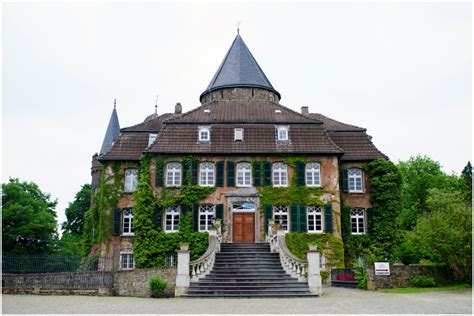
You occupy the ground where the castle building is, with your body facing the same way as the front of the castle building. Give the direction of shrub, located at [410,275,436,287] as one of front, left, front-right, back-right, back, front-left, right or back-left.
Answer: front-left

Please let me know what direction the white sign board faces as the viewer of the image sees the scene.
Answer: facing the viewer

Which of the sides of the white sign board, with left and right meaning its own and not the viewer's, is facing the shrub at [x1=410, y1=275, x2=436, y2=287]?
left

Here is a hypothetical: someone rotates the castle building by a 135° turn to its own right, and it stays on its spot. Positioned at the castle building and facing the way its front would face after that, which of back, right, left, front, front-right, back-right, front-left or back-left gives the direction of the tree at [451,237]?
back

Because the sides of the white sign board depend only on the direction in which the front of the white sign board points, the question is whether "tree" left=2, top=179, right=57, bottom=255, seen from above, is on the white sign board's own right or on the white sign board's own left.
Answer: on the white sign board's own right

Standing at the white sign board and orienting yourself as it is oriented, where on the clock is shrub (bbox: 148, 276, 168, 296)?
The shrub is roughly at 2 o'clock from the white sign board.

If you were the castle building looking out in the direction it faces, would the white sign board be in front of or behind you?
in front

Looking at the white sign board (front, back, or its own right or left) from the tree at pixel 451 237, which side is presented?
left

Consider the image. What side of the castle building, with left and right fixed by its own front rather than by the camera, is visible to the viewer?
front

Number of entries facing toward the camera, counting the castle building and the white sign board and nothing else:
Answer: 2
